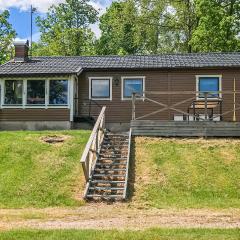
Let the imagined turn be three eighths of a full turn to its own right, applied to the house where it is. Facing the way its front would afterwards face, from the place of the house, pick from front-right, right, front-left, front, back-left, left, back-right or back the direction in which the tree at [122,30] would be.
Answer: front-right

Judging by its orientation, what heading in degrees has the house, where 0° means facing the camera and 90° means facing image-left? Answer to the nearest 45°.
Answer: approximately 0°

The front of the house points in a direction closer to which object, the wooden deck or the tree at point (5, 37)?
the wooden deck

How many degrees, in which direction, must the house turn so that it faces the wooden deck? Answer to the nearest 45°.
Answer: approximately 45° to its left

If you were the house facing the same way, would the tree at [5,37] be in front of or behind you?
behind
